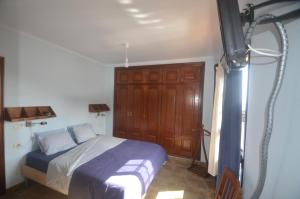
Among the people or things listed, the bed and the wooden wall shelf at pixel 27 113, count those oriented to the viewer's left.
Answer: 0

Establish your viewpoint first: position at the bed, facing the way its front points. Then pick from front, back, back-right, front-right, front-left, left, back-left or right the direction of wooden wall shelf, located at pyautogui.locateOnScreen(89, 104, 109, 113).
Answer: back-left

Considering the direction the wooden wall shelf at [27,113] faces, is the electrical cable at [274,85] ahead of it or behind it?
ahead

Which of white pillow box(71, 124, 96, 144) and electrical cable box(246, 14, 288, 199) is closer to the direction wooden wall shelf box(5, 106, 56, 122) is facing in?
the electrical cable

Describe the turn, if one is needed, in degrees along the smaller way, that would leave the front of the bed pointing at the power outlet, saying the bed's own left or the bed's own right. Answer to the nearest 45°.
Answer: approximately 180°

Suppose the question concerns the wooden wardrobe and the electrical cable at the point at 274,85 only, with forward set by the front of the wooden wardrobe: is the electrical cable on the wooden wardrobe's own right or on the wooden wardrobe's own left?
on the wooden wardrobe's own left

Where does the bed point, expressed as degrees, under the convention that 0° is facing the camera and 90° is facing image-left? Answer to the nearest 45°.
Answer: approximately 315°

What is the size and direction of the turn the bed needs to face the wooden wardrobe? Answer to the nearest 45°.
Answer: approximately 90° to its left

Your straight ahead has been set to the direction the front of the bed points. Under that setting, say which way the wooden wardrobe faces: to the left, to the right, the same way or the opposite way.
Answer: to the right

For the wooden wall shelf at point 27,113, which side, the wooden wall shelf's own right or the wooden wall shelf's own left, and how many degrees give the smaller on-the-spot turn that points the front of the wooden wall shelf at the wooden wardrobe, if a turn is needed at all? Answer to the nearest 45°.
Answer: approximately 45° to the wooden wall shelf's own left

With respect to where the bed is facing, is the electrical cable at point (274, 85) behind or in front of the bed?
in front
